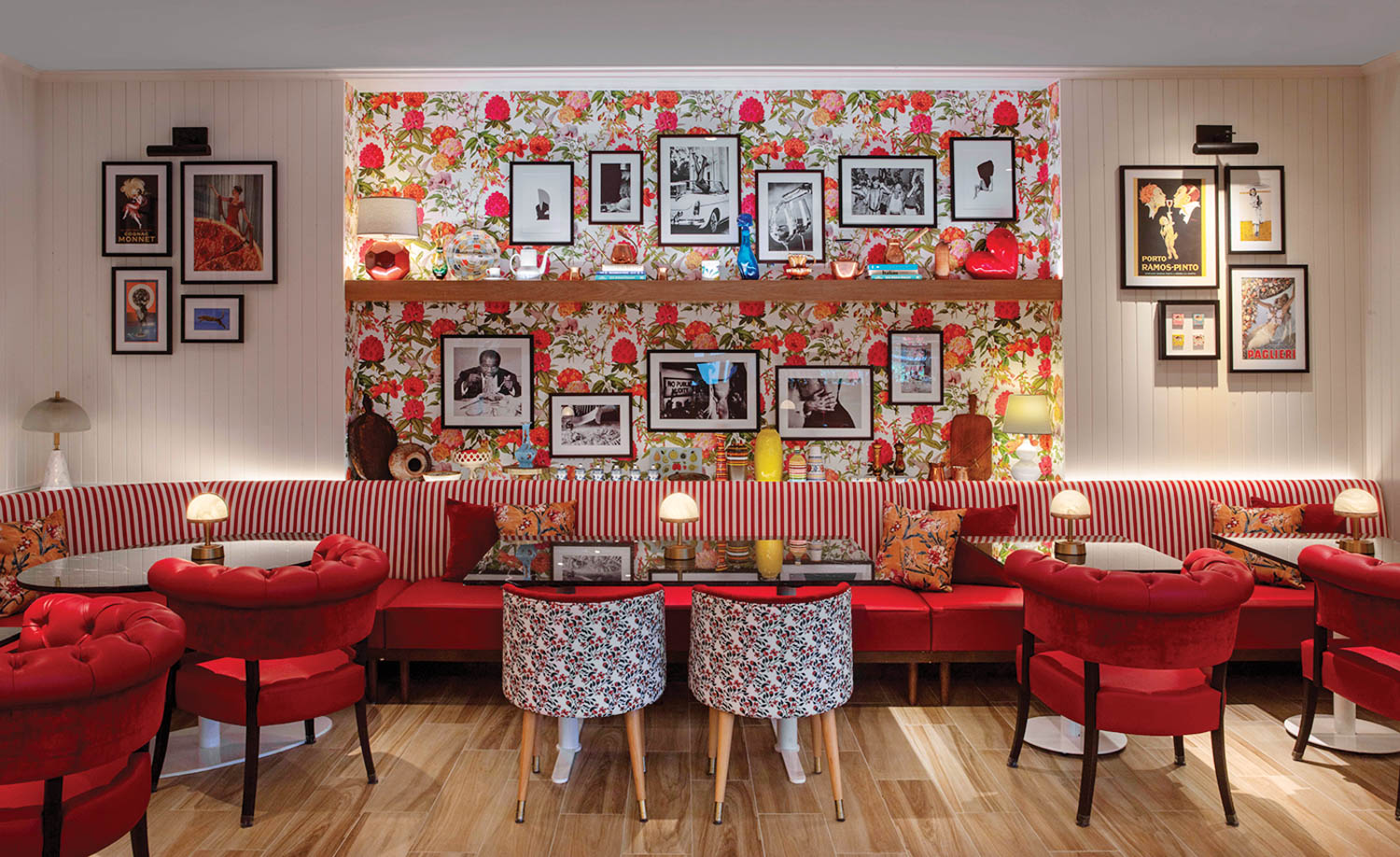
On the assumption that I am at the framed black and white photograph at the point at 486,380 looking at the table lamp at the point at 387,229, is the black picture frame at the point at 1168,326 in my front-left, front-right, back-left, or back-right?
back-left

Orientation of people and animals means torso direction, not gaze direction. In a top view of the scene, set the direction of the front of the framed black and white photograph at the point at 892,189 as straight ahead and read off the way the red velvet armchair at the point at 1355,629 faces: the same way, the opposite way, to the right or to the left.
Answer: the opposite way

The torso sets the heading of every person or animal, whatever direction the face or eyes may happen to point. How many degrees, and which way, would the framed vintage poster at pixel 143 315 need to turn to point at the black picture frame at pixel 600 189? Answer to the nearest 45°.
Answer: approximately 45° to its left

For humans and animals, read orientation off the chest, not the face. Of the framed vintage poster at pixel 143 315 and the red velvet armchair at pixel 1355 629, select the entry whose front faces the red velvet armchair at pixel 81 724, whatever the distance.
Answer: the framed vintage poster

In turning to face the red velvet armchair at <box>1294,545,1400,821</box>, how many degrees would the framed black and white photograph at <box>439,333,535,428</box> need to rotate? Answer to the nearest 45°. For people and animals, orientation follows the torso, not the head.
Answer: approximately 45° to its left

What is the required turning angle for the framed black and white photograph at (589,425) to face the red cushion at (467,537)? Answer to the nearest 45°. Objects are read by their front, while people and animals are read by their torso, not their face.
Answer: approximately 45° to its right

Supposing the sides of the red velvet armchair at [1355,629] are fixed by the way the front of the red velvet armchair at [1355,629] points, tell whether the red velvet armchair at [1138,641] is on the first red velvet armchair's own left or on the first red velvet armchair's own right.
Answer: on the first red velvet armchair's own left

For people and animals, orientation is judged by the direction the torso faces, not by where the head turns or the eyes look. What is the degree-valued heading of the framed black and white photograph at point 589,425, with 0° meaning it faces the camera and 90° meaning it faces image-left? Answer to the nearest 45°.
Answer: approximately 0°

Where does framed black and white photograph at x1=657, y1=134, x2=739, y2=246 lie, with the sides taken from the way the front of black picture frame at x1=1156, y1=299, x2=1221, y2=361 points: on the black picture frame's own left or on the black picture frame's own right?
on the black picture frame's own right

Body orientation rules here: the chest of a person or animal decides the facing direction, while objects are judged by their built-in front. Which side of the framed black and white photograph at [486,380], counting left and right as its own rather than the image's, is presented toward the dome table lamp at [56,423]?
right

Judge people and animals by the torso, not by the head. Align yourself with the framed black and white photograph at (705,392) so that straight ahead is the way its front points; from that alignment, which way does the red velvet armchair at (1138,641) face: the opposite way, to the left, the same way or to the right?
the opposite way
